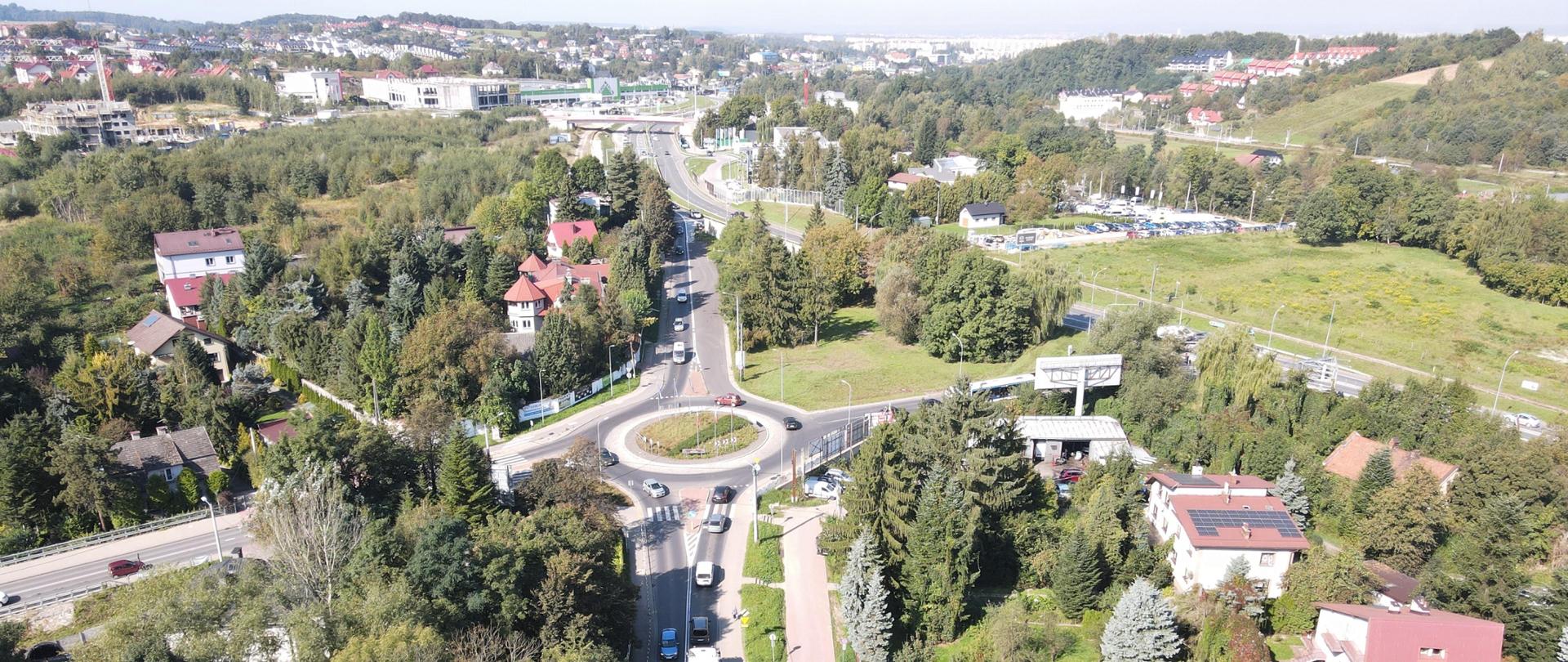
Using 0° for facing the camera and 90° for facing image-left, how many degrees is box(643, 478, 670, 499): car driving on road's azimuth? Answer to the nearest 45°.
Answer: approximately 315°

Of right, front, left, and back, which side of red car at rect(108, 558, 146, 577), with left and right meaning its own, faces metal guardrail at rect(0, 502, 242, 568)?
left

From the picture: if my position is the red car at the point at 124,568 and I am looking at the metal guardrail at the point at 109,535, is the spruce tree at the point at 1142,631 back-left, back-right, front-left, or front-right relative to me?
back-right

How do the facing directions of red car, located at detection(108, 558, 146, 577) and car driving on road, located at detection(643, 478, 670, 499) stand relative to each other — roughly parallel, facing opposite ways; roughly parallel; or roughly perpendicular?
roughly perpendicular

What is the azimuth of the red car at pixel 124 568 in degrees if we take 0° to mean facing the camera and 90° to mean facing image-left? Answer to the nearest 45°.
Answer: approximately 270°

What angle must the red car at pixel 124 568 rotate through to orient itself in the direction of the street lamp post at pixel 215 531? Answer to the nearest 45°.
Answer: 0° — it already faces it

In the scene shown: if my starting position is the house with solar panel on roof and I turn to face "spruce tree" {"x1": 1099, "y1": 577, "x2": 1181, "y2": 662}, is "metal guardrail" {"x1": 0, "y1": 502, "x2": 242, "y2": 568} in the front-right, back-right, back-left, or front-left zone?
front-right

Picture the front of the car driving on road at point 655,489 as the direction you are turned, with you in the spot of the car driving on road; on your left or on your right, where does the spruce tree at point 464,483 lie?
on your right

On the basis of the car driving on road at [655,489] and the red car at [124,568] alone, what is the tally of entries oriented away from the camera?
0

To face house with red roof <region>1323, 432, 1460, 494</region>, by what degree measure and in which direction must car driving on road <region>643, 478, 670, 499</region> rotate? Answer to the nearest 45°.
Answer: approximately 45° to its left

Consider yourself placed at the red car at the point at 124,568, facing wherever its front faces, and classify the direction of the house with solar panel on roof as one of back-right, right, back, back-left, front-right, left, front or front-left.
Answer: front-right

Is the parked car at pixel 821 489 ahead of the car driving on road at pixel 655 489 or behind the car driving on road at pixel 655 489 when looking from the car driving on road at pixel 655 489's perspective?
ahead

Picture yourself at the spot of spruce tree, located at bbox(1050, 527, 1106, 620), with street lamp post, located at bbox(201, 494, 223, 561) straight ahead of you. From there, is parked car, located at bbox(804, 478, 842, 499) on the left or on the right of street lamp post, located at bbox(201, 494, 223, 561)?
right

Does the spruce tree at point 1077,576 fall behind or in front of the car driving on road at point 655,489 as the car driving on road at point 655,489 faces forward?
in front

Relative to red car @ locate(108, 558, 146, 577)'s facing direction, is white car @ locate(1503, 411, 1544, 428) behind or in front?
in front
